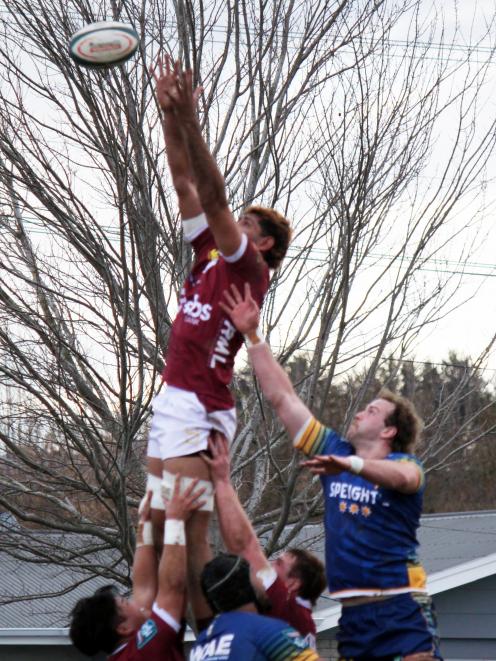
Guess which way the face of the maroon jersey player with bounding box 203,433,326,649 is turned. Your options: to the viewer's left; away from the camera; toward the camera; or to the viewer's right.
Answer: to the viewer's left

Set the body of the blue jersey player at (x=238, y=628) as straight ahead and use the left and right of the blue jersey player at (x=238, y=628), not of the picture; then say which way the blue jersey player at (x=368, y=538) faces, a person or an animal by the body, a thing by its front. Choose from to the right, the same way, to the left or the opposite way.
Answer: the opposite way

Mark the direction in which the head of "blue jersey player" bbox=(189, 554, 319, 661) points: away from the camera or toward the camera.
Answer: away from the camera

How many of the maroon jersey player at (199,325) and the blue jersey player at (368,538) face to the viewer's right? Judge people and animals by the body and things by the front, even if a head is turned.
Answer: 0

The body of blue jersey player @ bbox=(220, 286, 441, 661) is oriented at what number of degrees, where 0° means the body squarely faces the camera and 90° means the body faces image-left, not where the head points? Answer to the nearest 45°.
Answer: approximately 45°

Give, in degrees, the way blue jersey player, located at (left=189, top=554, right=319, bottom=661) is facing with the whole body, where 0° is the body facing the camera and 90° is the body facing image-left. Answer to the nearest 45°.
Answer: approximately 225°

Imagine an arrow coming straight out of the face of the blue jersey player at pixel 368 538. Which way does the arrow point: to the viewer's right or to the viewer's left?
to the viewer's left

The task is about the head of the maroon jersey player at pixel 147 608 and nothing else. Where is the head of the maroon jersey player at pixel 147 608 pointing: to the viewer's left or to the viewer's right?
to the viewer's right

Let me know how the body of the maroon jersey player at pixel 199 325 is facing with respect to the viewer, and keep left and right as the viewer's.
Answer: facing the viewer and to the left of the viewer
